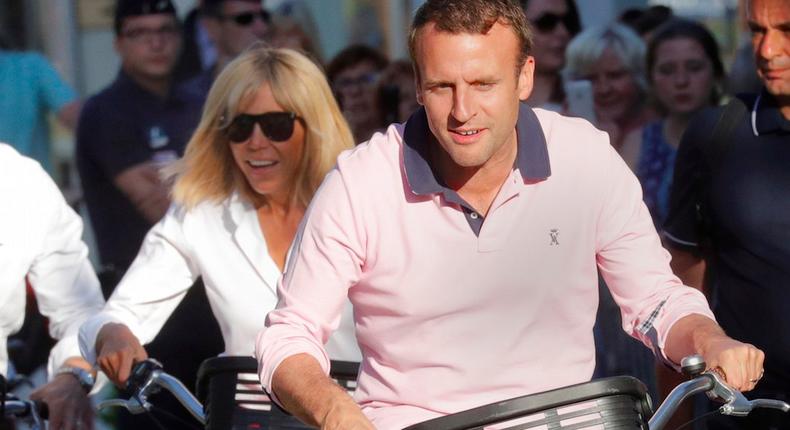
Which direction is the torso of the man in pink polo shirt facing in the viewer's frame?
toward the camera

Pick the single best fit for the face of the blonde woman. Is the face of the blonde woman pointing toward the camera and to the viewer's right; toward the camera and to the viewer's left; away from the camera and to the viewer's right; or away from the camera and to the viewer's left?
toward the camera and to the viewer's right

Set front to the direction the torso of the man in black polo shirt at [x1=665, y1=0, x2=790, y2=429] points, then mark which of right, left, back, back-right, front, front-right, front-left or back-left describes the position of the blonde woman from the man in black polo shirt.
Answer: front-right

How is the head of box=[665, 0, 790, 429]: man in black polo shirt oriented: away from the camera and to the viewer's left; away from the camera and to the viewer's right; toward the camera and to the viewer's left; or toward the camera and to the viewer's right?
toward the camera and to the viewer's left

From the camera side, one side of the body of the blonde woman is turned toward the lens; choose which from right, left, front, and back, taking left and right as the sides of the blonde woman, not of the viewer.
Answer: front

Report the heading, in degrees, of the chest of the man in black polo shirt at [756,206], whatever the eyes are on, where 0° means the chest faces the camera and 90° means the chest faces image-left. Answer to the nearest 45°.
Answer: approximately 45°

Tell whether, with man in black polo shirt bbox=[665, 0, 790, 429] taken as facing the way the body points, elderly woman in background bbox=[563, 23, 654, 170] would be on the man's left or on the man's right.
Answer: on the man's right

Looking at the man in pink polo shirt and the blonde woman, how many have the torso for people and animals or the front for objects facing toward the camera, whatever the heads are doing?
2

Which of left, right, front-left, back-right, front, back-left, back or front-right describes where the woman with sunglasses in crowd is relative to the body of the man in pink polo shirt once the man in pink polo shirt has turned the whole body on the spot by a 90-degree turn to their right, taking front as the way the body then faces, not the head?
right

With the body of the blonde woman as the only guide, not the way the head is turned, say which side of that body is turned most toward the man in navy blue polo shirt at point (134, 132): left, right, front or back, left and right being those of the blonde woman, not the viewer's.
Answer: back

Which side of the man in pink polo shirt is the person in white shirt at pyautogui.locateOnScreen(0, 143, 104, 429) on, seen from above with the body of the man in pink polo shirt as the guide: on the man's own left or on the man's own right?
on the man's own right

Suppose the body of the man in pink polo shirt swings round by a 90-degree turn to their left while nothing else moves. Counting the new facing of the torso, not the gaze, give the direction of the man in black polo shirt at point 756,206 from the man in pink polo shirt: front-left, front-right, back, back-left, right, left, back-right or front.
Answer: front-left

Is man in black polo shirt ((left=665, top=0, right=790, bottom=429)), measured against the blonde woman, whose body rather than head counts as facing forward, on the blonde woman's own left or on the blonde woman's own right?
on the blonde woman's own left
